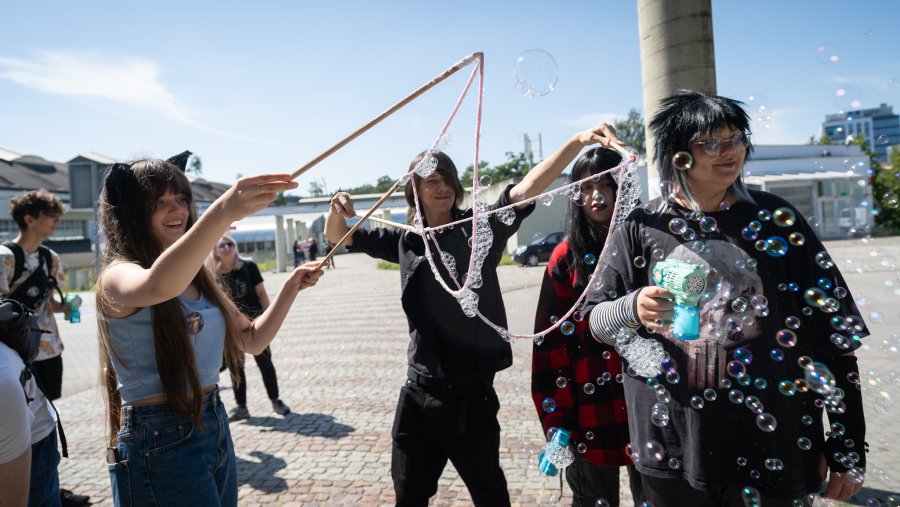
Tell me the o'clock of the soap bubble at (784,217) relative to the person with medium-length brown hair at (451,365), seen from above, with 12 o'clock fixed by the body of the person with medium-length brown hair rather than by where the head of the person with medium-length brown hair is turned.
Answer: The soap bubble is roughly at 10 o'clock from the person with medium-length brown hair.

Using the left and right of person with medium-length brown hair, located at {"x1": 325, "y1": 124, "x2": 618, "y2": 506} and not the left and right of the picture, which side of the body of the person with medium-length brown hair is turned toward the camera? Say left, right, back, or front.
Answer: front

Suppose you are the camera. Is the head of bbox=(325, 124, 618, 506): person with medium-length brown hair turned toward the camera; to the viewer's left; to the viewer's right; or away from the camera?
toward the camera

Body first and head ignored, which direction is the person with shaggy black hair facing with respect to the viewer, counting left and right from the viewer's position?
facing the viewer

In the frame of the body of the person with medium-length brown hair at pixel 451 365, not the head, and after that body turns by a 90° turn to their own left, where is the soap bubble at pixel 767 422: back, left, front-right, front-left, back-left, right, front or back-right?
front-right

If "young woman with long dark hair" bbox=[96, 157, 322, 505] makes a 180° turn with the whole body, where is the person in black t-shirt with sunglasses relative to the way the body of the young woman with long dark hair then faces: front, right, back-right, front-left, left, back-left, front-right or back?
front-right

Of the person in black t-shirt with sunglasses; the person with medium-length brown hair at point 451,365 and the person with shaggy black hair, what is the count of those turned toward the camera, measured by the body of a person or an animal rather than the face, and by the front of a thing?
3

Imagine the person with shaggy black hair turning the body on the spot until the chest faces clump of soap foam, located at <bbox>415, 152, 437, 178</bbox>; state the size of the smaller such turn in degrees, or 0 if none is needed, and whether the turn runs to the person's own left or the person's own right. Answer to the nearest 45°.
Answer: approximately 90° to the person's own right

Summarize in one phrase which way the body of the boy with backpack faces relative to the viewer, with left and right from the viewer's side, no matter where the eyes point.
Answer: facing the viewer and to the right of the viewer

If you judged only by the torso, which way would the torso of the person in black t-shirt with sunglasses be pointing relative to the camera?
toward the camera

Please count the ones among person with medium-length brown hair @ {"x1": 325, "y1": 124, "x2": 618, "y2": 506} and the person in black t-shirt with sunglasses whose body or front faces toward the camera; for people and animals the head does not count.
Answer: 2

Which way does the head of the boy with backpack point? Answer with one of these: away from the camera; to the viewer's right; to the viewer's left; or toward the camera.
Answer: to the viewer's right

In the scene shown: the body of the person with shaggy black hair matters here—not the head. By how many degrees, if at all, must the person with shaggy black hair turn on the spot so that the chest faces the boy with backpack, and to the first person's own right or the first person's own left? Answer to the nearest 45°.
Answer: approximately 90° to the first person's own right

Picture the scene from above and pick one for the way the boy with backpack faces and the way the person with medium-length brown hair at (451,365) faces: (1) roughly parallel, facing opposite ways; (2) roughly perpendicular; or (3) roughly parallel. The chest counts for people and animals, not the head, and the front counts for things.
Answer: roughly perpendicular
